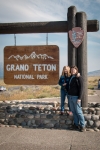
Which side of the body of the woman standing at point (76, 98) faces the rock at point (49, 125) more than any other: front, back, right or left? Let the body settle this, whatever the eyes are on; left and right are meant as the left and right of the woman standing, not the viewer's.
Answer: right

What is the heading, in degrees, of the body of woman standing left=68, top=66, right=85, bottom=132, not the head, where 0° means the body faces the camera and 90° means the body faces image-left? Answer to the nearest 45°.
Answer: approximately 45°
